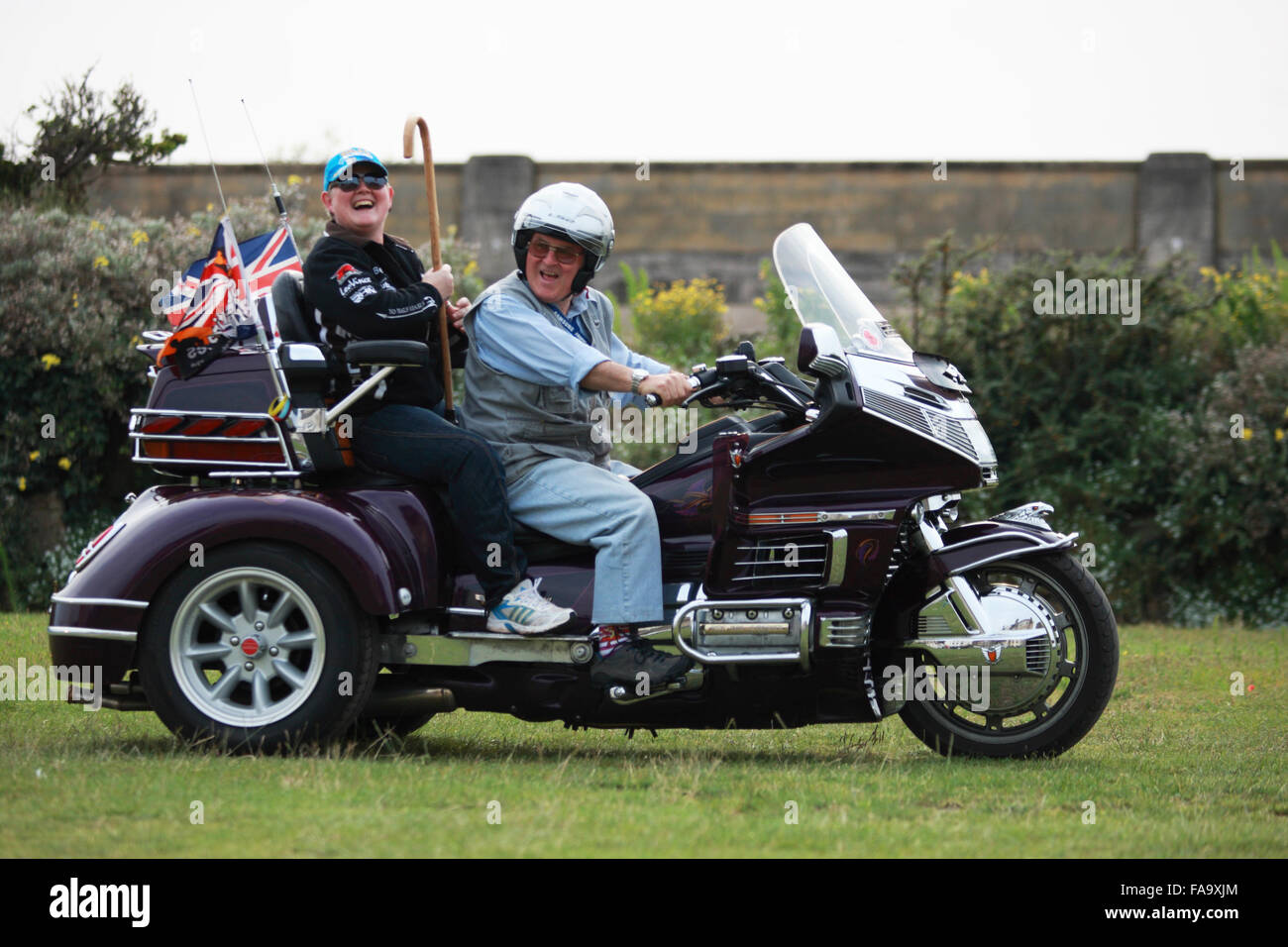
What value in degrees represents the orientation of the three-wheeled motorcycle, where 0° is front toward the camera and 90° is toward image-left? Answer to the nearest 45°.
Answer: approximately 270°

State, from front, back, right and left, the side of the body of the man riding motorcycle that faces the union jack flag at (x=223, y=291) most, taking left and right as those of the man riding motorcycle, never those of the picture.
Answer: back

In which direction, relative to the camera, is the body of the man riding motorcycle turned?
to the viewer's right
